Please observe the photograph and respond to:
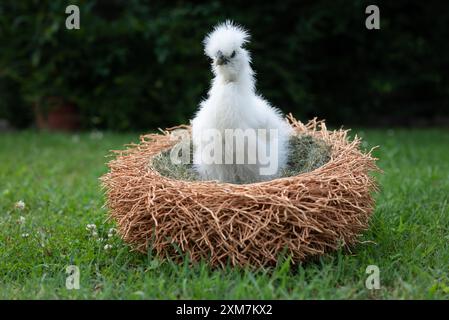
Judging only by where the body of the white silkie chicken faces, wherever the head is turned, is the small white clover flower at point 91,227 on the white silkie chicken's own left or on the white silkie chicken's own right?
on the white silkie chicken's own right

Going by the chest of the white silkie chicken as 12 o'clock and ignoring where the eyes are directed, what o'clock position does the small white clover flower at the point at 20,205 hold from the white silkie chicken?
The small white clover flower is roughly at 4 o'clock from the white silkie chicken.

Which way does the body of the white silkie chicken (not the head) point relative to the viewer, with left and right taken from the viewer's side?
facing the viewer

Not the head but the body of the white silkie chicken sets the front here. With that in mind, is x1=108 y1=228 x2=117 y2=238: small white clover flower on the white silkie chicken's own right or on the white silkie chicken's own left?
on the white silkie chicken's own right
